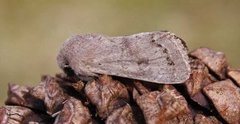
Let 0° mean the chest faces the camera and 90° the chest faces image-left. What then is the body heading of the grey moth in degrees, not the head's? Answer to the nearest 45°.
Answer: approximately 90°
